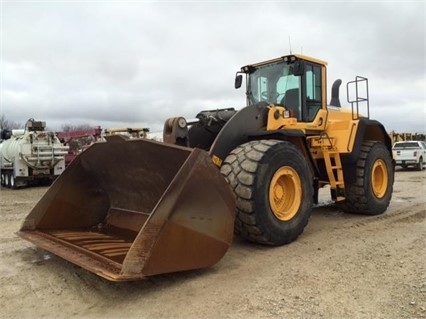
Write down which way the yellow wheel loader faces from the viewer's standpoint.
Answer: facing the viewer and to the left of the viewer

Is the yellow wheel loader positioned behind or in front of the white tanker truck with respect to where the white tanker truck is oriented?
behind

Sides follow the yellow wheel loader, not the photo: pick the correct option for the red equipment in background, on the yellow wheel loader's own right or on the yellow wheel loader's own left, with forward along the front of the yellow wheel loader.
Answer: on the yellow wheel loader's own right

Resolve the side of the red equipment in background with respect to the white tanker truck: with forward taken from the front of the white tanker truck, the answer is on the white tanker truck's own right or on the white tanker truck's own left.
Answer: on the white tanker truck's own right

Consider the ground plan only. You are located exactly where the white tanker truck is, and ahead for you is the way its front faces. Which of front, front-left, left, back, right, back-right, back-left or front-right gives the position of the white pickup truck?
back-right

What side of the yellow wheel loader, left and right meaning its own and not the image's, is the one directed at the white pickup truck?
back

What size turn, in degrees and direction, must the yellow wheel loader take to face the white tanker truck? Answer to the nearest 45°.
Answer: approximately 90° to its right
